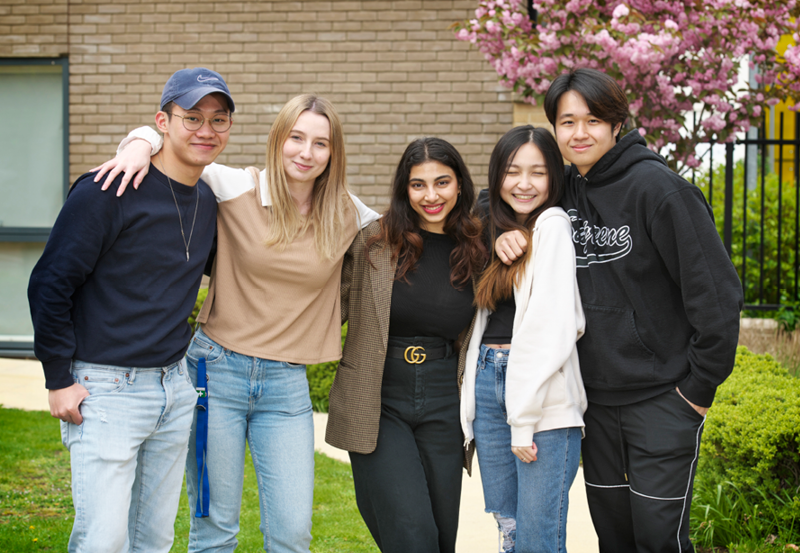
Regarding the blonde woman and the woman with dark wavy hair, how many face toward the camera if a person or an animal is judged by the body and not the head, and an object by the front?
2

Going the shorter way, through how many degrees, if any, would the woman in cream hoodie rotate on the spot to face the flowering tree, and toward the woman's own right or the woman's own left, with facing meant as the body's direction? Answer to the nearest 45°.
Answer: approximately 135° to the woman's own right

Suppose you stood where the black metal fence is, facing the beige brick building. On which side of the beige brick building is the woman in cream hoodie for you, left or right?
left

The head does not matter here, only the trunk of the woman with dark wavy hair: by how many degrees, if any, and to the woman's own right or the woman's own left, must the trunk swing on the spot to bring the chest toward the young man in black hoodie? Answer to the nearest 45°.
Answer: approximately 90° to the woman's own left

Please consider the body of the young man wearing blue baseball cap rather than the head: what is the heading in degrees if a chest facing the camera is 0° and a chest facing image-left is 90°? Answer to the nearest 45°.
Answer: approximately 315°

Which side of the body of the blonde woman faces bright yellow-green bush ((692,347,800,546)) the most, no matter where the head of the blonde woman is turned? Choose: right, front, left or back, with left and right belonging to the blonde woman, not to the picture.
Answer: left

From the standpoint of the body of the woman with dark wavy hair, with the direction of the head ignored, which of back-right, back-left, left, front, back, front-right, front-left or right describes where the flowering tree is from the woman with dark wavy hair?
back-left
